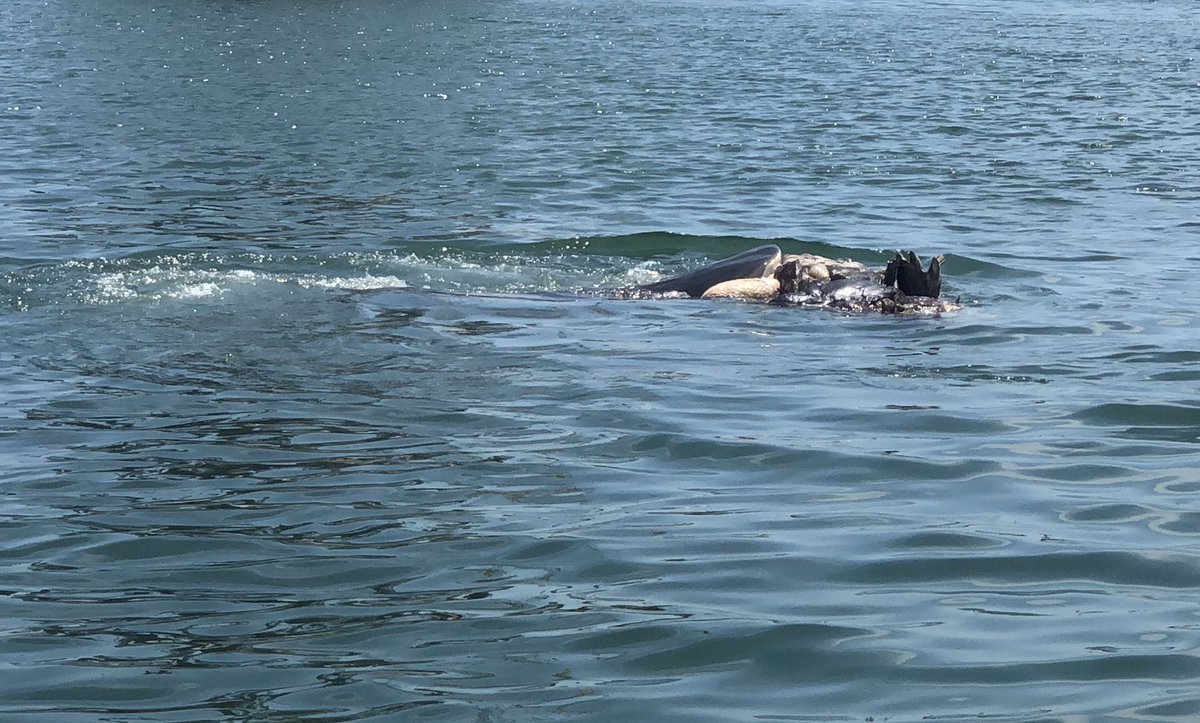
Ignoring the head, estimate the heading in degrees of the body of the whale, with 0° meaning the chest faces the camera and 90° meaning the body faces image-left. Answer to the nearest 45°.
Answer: approximately 270°
